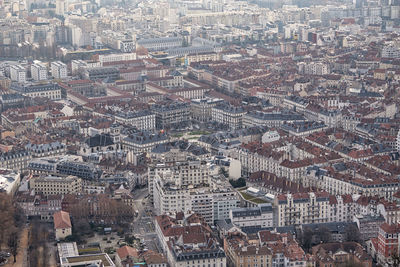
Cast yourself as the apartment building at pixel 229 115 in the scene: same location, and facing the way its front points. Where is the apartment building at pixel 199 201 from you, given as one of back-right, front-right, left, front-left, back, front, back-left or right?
front-left

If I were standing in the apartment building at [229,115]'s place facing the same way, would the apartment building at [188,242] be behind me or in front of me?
in front

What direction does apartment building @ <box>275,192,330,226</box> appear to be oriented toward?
toward the camera

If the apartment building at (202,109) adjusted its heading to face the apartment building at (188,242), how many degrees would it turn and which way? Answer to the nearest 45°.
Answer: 0° — it already faces it

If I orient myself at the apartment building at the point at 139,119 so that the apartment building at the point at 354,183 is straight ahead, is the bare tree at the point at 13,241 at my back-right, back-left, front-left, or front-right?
front-right

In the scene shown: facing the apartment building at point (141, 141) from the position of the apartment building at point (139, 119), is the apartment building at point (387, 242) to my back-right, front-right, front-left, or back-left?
front-left

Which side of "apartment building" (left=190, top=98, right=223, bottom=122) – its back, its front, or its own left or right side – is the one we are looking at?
front

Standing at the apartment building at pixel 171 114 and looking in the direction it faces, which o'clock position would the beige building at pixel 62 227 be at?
The beige building is roughly at 2 o'clock from the apartment building.

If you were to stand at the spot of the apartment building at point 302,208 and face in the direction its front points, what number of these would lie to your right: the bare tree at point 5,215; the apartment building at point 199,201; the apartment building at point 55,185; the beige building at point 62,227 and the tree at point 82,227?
5
